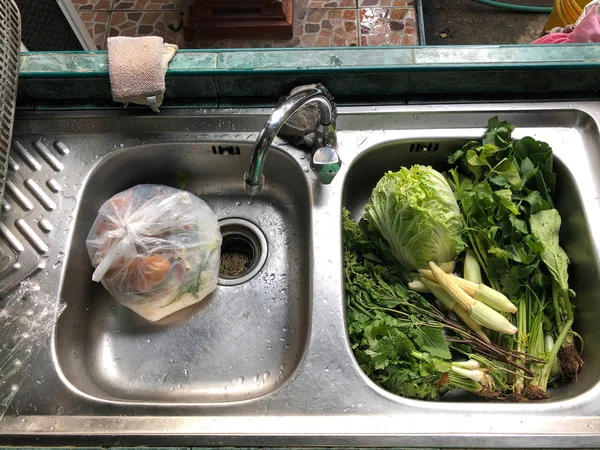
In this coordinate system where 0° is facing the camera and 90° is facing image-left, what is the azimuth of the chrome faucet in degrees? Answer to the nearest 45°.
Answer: approximately 45°

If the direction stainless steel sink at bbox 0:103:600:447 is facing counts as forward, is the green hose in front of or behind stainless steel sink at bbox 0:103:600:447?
behind

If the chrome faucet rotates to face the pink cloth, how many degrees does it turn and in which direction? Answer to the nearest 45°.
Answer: approximately 180°

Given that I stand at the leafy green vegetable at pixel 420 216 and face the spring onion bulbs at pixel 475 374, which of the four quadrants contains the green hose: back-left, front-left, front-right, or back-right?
back-left

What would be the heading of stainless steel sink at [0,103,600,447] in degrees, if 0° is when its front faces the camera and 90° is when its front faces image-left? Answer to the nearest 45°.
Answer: approximately 0°
